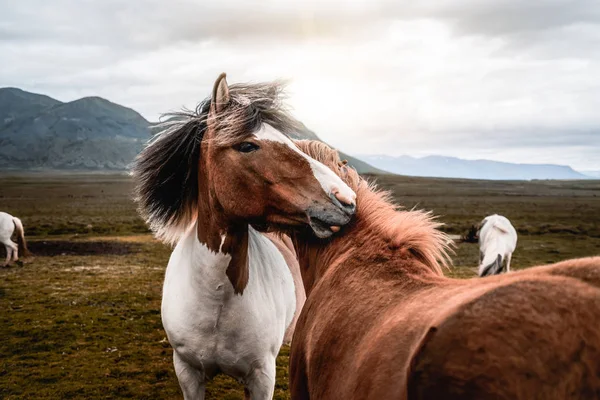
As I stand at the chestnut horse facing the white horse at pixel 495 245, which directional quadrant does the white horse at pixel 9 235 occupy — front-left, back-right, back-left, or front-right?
front-left

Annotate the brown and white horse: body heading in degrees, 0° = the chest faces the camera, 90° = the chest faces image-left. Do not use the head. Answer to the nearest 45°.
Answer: approximately 0°

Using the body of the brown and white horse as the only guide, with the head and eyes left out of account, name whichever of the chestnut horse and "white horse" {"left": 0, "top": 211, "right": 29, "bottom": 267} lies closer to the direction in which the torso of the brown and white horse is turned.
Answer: the chestnut horse

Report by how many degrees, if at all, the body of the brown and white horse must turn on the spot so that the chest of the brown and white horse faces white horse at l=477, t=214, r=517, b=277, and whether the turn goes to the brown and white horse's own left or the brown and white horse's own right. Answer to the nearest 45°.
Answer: approximately 135° to the brown and white horse's own left

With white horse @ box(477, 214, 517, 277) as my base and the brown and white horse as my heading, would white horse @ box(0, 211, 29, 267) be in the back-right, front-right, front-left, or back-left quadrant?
front-right

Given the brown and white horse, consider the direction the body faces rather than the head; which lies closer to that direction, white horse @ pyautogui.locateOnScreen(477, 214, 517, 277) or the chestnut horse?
the chestnut horse

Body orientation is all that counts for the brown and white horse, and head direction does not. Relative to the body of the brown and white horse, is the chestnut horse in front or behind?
in front

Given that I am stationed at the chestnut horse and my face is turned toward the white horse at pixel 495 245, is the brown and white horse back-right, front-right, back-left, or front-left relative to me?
front-left

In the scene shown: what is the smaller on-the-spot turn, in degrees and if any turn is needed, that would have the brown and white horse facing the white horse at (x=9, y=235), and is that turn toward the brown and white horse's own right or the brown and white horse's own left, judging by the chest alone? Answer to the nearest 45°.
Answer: approximately 135° to the brown and white horse's own right
